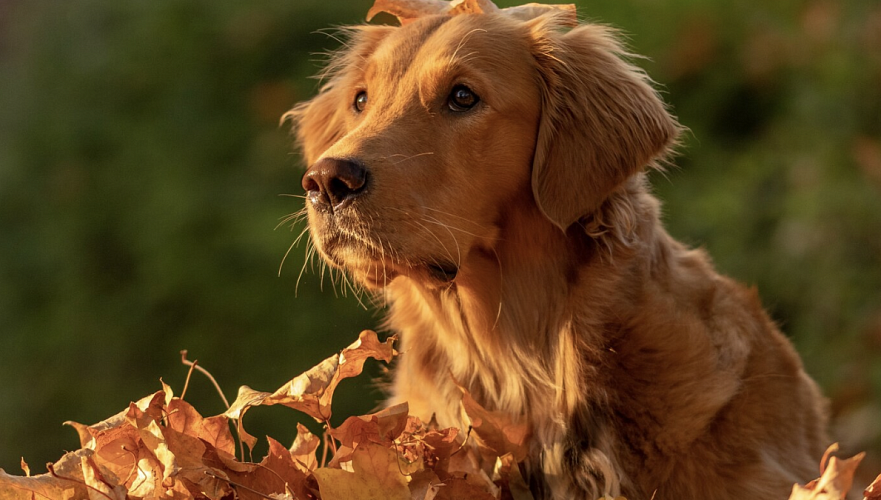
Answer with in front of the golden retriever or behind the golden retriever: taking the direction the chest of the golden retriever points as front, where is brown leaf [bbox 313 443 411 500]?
in front

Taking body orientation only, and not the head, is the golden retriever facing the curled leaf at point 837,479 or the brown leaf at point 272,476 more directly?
the brown leaf

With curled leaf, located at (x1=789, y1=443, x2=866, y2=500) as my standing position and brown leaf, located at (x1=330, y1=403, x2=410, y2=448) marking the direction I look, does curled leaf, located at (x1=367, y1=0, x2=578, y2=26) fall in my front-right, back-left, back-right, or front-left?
front-right

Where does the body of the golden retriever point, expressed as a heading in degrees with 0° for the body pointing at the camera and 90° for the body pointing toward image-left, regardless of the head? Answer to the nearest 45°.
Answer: approximately 45°

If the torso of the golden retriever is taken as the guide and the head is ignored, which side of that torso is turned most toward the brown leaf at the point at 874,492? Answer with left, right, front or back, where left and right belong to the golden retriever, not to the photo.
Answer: left

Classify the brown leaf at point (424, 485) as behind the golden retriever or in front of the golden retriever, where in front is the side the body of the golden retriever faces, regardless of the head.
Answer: in front

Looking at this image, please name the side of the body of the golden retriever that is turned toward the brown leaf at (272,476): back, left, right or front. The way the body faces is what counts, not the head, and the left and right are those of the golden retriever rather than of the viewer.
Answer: front

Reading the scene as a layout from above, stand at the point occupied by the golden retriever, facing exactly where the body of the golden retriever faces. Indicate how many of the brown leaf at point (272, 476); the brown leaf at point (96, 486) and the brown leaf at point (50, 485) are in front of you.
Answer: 3

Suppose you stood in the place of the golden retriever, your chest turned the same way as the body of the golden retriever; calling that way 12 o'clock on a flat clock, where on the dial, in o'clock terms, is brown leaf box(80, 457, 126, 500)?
The brown leaf is roughly at 12 o'clock from the golden retriever.

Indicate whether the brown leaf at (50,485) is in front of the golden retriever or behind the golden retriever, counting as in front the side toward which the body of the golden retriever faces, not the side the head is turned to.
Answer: in front

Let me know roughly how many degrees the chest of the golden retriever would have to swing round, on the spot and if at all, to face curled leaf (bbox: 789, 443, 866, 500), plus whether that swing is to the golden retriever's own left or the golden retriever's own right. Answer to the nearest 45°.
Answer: approximately 90° to the golden retriever's own left

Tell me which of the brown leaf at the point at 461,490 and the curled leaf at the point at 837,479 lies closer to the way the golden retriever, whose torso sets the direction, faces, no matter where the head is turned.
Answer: the brown leaf
